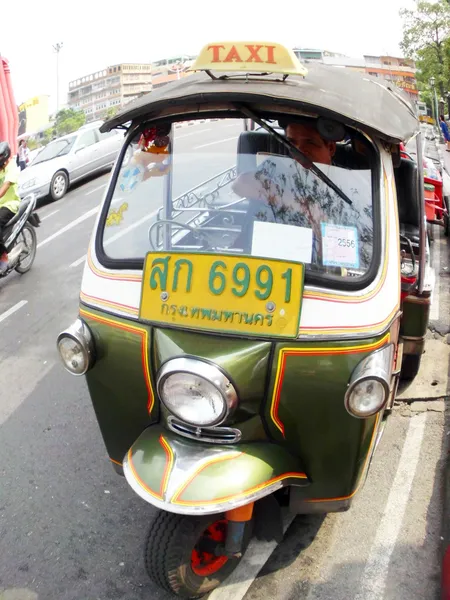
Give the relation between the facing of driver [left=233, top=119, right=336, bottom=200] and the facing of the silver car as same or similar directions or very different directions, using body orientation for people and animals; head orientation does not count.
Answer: same or similar directions

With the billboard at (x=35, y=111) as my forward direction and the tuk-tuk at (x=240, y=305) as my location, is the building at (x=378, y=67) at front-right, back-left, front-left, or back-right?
front-right

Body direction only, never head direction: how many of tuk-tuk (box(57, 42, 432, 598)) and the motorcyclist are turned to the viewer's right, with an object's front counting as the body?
0

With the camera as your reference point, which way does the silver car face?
facing the viewer and to the left of the viewer

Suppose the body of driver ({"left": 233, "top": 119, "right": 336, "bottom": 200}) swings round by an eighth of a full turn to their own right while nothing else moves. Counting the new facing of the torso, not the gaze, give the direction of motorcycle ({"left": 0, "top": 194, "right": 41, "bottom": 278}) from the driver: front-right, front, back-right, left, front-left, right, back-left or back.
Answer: front-right

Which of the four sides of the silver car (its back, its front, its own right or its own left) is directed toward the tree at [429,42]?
back

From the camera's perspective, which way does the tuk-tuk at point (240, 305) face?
toward the camera

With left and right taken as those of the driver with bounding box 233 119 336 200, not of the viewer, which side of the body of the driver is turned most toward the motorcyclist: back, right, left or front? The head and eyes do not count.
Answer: right

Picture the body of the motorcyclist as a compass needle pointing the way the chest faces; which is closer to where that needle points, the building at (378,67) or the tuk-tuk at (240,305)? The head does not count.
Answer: the tuk-tuk

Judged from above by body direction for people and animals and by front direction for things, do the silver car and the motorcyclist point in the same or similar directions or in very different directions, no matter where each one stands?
same or similar directions

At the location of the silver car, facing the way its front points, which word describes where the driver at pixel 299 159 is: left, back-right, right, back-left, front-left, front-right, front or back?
front-left

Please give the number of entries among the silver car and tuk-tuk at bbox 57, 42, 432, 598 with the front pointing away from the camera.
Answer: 0
